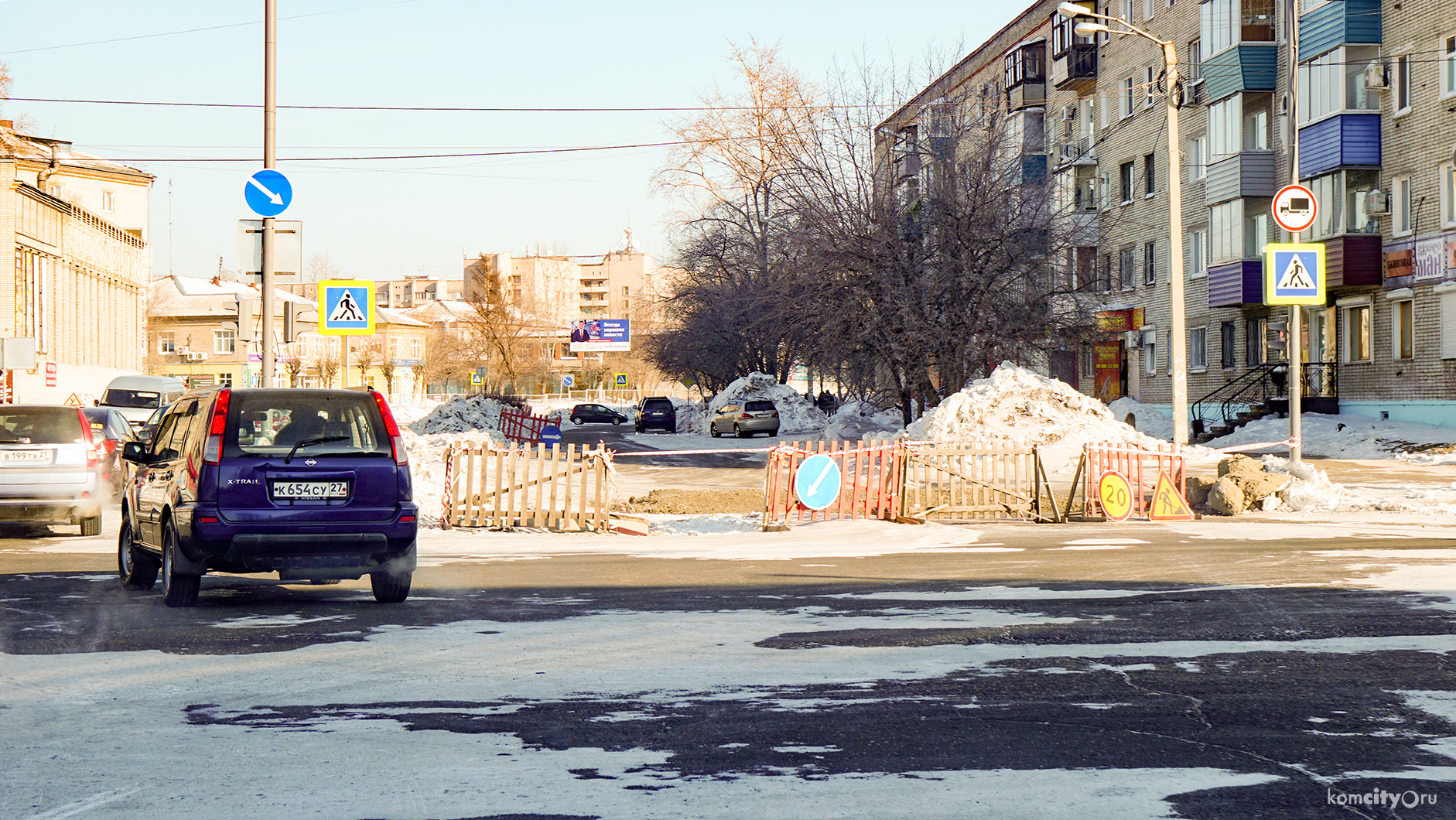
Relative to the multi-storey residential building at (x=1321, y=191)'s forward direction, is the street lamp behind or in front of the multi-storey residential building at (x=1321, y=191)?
in front

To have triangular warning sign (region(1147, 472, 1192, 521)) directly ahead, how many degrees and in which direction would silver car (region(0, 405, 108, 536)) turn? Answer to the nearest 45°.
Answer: approximately 90° to its right

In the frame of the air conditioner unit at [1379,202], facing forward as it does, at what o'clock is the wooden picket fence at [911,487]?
The wooden picket fence is roughly at 11 o'clock from the air conditioner unit.

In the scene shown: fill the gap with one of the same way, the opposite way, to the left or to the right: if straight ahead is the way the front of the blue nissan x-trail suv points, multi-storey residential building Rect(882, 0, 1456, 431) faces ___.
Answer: to the left

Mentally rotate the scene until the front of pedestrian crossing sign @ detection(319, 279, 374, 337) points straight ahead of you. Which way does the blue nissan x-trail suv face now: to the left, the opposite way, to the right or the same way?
the opposite way

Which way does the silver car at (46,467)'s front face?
away from the camera

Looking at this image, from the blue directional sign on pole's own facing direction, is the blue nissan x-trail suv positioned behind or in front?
in front

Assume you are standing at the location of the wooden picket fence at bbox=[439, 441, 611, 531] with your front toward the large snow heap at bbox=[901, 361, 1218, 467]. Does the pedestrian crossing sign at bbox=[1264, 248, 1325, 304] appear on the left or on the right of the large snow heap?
right

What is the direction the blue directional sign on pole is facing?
toward the camera

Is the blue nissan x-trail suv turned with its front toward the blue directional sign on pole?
yes

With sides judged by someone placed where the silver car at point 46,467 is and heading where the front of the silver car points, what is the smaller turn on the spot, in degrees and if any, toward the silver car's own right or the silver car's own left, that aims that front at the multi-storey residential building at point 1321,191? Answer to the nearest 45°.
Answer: approximately 90° to the silver car's own right

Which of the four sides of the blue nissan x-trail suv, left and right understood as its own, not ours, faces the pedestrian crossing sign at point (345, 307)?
front

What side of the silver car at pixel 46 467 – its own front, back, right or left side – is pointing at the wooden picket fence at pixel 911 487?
right

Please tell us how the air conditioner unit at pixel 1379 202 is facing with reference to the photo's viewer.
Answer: facing the viewer and to the left of the viewer

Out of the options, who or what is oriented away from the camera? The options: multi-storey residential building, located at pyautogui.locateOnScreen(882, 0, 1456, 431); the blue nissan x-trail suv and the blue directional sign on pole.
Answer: the blue nissan x-trail suv

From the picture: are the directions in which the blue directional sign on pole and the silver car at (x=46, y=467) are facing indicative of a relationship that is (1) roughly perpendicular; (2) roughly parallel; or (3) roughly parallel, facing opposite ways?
roughly parallel, facing opposite ways

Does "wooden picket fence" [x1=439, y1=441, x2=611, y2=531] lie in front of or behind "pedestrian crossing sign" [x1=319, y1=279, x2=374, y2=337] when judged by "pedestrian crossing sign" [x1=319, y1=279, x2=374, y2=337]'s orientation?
in front

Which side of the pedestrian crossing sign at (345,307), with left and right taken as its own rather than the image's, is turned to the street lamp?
left

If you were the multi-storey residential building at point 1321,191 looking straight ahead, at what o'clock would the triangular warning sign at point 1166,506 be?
The triangular warning sign is roughly at 11 o'clock from the multi-storey residential building.

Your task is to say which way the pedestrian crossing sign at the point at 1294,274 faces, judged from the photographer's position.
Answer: facing the viewer

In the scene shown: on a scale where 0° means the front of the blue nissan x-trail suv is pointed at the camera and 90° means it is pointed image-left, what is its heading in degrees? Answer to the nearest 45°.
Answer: approximately 180°

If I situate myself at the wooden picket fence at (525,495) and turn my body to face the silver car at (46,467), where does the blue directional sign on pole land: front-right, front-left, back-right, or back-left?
front-right
